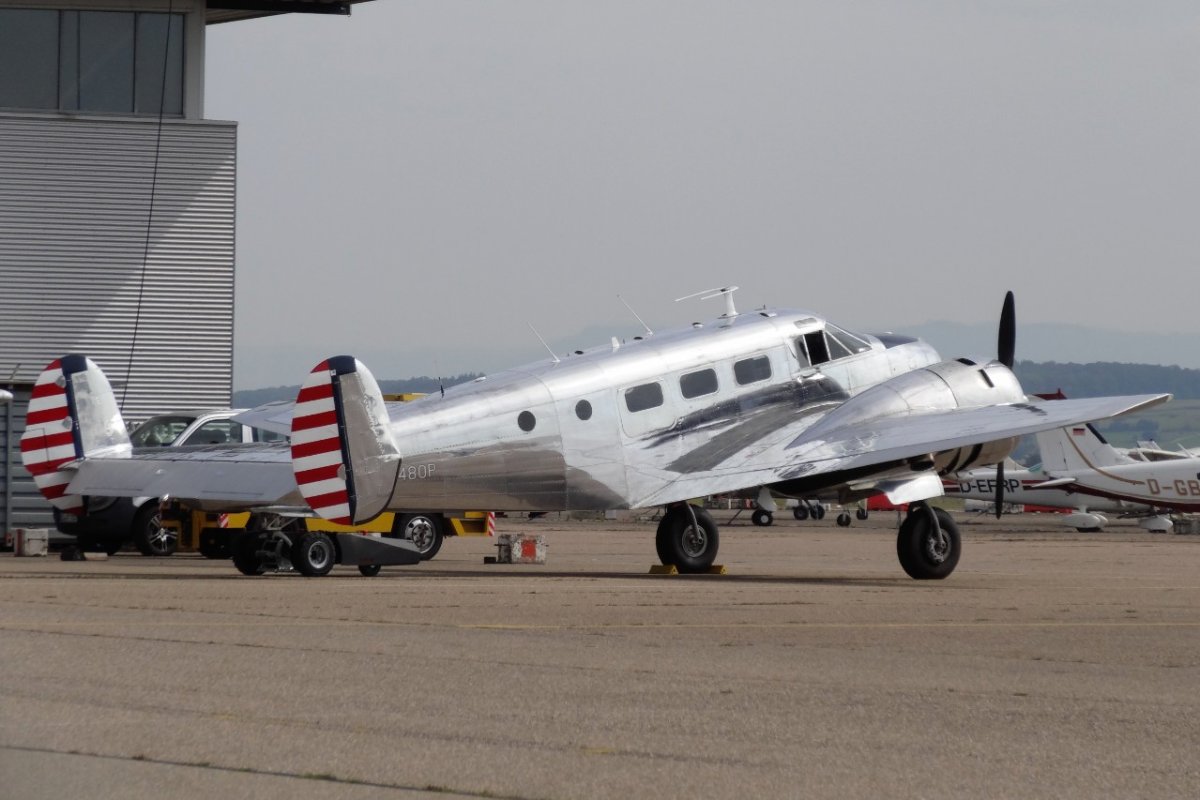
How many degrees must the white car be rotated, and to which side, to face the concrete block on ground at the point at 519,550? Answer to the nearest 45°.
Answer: approximately 135° to its left

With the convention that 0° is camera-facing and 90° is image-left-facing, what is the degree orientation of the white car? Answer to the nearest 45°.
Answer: approximately 45°

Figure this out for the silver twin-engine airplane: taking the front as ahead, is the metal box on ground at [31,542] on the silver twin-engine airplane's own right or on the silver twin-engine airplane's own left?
on the silver twin-engine airplane's own left

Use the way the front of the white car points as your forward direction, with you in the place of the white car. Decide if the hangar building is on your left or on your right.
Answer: on your right

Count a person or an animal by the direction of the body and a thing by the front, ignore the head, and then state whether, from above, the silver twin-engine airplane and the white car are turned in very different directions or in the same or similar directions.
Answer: very different directions

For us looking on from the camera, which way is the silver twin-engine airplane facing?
facing away from the viewer and to the right of the viewer
